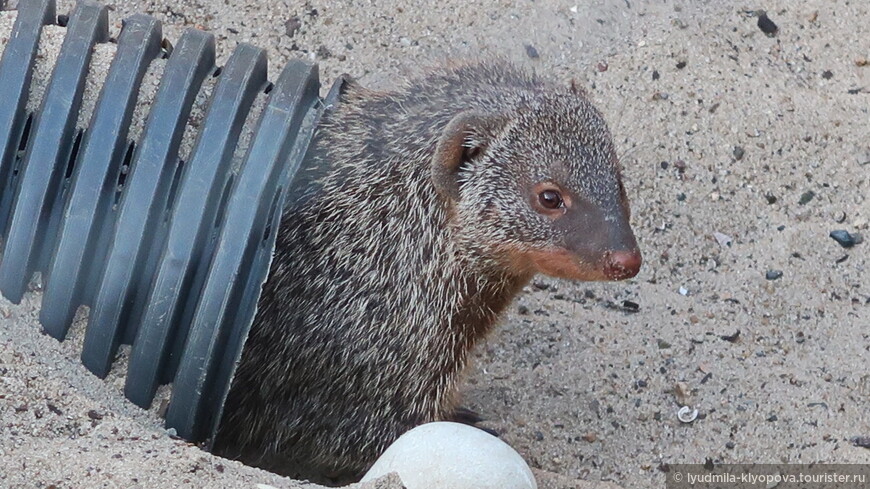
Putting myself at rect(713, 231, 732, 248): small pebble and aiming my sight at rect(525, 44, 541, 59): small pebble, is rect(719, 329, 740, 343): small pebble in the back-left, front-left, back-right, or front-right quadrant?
back-left

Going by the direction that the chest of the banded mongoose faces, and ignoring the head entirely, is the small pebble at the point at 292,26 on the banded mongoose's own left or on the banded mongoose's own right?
on the banded mongoose's own left

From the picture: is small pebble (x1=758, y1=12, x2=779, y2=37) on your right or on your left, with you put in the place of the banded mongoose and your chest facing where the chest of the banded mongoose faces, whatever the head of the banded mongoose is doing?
on your left

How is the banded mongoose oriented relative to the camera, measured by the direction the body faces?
to the viewer's right

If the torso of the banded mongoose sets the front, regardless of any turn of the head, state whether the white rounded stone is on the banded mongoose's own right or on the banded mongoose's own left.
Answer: on the banded mongoose's own right

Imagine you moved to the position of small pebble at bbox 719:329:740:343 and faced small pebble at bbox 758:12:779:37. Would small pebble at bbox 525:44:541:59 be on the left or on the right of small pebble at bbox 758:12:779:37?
left

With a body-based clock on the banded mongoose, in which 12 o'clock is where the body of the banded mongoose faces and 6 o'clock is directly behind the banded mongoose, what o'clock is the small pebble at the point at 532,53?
The small pebble is roughly at 9 o'clock from the banded mongoose.
